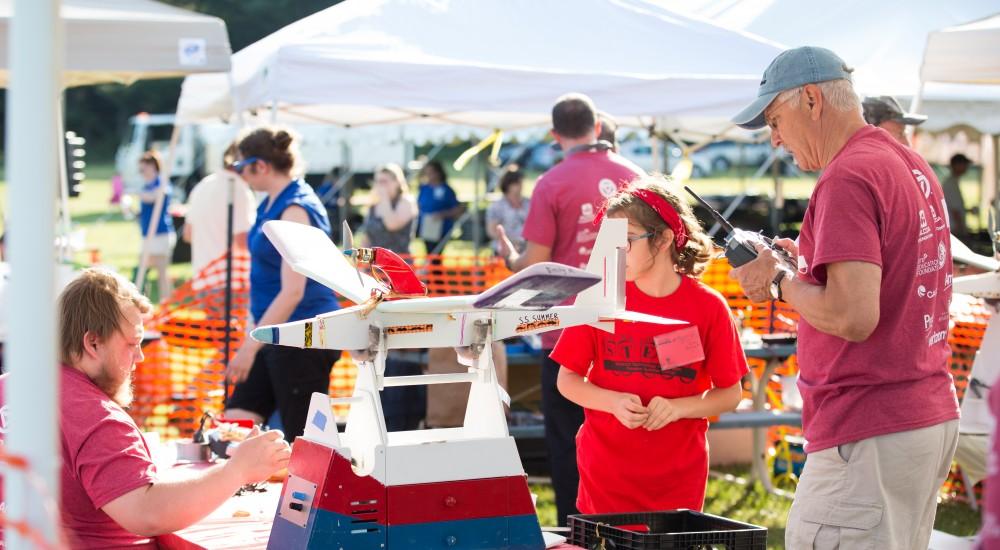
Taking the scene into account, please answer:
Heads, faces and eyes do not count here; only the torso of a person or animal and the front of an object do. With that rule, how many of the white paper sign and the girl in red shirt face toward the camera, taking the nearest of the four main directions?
2

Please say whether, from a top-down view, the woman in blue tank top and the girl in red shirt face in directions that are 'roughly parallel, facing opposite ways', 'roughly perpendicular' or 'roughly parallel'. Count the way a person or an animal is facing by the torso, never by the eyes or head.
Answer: roughly perpendicular

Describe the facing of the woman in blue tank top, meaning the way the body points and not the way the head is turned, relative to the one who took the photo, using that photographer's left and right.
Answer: facing to the left of the viewer

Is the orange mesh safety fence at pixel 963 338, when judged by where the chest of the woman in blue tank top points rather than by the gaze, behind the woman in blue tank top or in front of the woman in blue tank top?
behind

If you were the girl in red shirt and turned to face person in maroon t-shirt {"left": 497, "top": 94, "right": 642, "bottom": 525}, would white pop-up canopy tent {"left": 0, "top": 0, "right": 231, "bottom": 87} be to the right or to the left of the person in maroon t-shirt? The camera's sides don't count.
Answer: left

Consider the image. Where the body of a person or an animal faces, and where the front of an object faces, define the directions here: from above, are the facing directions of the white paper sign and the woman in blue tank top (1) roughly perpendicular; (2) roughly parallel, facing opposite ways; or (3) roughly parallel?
roughly perpendicular

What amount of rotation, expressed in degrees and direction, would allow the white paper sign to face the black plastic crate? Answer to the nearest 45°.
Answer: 0° — it already faces it

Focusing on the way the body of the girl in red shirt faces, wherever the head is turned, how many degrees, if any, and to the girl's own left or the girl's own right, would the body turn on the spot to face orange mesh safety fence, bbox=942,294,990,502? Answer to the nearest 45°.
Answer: approximately 135° to the girl's own left
